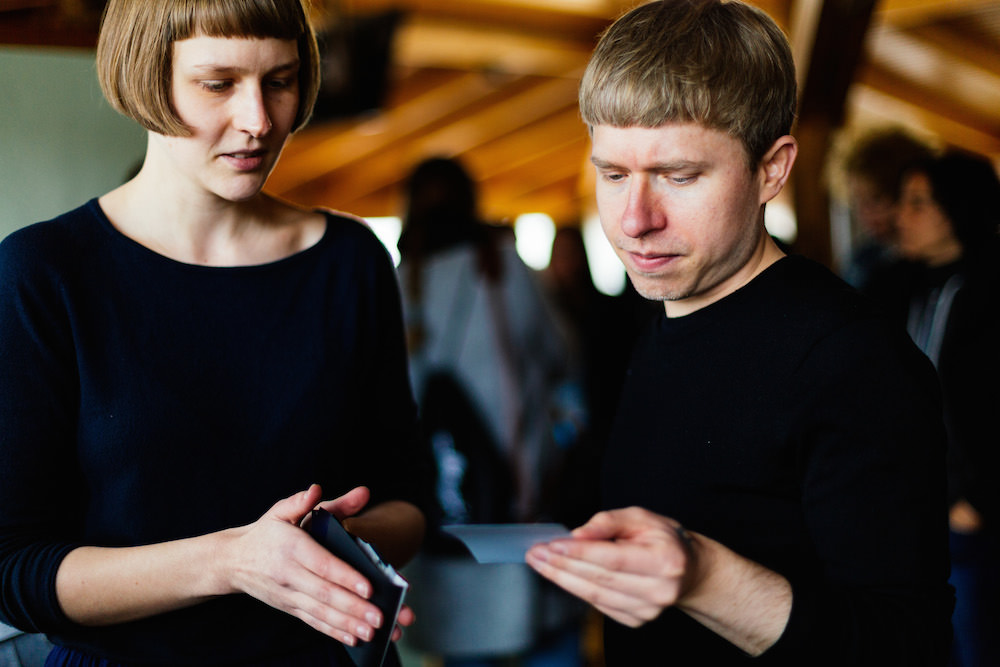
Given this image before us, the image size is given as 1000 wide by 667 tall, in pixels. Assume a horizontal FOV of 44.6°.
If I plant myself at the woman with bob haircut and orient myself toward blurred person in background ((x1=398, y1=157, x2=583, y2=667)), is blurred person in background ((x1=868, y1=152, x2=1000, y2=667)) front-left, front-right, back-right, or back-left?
front-right

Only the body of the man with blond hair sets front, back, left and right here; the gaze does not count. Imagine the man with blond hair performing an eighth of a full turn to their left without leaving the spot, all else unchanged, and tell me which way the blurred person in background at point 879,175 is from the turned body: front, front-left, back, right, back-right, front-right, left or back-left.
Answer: back

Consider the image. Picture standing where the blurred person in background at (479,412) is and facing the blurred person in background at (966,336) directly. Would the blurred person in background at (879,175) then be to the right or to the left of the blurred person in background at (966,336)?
left

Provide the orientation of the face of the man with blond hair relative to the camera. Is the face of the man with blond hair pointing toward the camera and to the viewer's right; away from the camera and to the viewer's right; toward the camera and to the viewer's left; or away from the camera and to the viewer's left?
toward the camera and to the viewer's left

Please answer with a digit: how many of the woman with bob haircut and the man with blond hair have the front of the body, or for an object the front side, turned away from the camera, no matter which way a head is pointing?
0

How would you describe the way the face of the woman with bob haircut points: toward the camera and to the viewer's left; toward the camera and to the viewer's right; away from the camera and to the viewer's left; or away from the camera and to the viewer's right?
toward the camera and to the viewer's right

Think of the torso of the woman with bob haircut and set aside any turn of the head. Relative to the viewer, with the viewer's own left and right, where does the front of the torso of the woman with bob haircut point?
facing the viewer and to the right of the viewer
